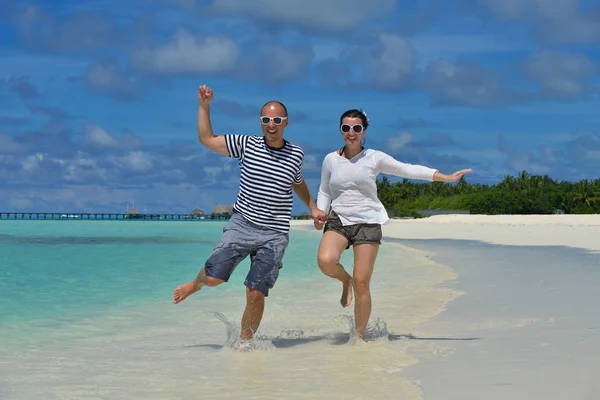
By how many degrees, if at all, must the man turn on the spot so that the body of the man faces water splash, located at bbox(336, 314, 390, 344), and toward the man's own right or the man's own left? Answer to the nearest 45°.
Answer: approximately 135° to the man's own left

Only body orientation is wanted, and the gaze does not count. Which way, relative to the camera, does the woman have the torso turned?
toward the camera

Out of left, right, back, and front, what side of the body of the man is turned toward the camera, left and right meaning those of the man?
front

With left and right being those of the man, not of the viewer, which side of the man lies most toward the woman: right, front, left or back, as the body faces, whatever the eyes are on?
left

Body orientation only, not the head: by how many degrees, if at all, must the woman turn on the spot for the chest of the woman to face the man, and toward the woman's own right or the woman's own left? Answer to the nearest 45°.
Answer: approximately 90° to the woman's own right

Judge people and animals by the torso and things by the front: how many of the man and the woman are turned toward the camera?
2
